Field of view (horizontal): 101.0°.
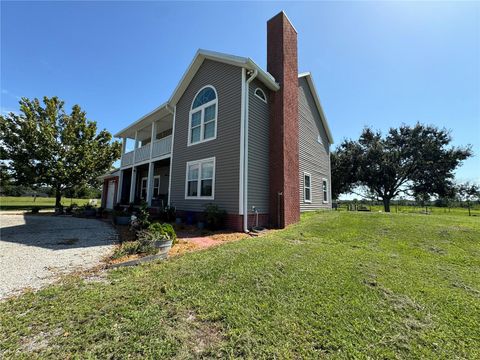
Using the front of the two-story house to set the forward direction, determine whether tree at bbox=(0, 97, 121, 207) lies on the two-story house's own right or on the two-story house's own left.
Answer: on the two-story house's own right

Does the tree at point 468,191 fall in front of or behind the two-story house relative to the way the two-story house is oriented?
behind

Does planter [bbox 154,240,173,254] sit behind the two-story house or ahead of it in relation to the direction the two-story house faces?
ahead

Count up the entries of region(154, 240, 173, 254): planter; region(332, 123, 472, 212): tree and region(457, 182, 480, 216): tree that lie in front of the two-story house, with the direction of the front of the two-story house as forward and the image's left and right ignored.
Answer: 1

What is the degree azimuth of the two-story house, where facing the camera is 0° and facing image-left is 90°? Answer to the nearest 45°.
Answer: approximately 45°

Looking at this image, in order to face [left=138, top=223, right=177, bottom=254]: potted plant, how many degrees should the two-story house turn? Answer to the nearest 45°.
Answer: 0° — it already faces it

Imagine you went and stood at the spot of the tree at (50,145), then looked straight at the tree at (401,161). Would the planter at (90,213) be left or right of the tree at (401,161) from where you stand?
right

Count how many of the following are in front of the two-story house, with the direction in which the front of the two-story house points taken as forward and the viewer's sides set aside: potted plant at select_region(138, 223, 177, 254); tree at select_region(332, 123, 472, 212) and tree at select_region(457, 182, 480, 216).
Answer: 1

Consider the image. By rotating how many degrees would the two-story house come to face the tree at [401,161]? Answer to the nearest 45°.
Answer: approximately 180°
